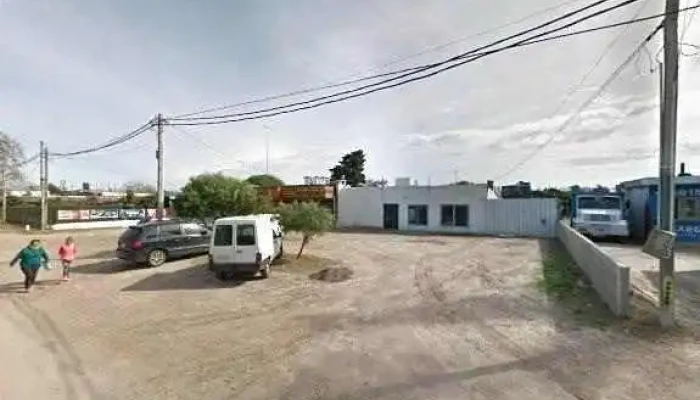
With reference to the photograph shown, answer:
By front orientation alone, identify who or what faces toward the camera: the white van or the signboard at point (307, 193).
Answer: the signboard

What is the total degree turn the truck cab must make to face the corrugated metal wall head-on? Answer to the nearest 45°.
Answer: approximately 135° to its right

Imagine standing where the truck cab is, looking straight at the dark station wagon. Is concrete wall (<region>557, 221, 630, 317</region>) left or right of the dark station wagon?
left

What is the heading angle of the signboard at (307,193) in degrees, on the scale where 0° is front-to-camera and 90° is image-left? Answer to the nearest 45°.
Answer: approximately 0°

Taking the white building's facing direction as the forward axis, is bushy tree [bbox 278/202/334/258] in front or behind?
in front

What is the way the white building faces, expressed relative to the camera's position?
facing the viewer

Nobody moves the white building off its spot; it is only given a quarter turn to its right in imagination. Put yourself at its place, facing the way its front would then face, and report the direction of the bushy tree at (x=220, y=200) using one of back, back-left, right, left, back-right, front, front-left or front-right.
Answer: front-left

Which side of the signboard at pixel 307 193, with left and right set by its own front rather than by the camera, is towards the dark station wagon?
front

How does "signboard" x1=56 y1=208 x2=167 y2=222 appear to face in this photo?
toward the camera

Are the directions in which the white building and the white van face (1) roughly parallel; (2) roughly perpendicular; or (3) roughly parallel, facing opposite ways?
roughly parallel, facing opposite ways

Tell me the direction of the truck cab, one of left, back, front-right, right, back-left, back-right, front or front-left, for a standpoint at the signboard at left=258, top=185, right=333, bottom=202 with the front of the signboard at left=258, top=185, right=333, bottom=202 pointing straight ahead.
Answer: front-left

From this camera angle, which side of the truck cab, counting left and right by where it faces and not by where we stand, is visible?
front

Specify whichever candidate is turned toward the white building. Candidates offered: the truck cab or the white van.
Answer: the white van

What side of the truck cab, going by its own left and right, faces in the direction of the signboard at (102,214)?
right

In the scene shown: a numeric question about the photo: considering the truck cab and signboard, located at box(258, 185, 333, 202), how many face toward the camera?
2

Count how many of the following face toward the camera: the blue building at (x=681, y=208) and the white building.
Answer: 2

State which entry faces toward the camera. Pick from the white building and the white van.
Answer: the white building

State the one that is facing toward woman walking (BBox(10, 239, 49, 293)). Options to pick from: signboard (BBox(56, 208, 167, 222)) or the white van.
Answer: the signboard
